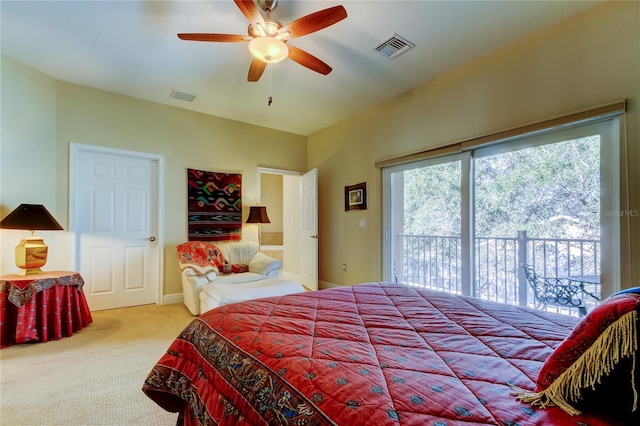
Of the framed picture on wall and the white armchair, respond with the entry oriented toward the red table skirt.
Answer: the framed picture on wall

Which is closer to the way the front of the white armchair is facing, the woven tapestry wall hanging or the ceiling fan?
the ceiling fan

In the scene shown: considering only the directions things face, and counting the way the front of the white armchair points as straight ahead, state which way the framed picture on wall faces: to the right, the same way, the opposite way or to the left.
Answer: to the right

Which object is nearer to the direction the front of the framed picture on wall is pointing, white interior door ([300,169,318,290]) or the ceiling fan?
the ceiling fan

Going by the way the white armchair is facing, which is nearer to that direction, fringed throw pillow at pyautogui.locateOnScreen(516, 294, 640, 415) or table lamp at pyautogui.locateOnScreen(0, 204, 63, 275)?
the fringed throw pillow

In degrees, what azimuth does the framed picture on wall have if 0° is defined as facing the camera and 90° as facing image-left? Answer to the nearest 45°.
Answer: approximately 45°

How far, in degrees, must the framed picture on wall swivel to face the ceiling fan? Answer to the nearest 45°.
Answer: approximately 45° to its left

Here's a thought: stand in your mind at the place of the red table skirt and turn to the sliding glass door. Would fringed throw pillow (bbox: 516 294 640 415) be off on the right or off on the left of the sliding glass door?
right

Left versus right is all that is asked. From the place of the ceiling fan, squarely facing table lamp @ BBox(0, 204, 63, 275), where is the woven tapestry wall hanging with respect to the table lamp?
right

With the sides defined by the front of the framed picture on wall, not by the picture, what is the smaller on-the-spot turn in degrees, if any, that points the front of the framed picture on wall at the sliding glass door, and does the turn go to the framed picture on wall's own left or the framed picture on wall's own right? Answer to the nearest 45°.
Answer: approximately 90° to the framed picture on wall's own left

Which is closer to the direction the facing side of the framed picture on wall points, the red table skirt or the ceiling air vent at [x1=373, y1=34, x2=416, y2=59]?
the red table skirt

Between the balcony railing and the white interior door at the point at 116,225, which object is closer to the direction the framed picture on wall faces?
the white interior door

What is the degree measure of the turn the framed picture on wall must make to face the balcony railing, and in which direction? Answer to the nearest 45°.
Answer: approximately 90° to its left

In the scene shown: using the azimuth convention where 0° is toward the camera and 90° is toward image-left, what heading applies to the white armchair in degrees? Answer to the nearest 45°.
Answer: approximately 315°
